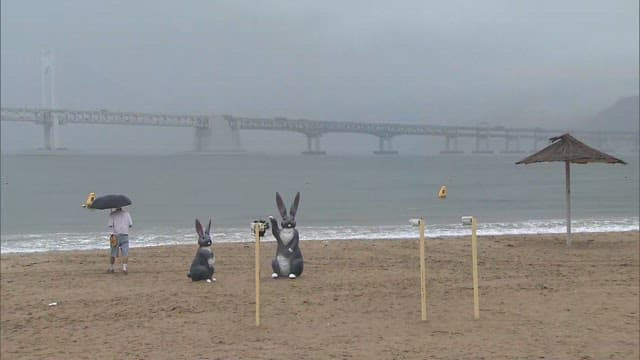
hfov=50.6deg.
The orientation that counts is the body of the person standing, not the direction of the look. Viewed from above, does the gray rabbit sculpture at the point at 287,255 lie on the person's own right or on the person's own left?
on the person's own right

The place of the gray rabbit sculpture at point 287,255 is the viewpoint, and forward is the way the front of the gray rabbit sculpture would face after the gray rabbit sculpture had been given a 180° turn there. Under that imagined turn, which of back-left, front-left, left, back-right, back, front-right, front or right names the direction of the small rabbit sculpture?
left

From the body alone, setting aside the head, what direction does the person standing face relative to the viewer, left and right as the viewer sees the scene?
facing away from the viewer

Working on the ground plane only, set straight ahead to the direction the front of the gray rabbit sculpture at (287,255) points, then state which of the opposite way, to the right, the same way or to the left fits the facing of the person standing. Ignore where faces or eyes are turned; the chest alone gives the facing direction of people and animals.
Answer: the opposite way

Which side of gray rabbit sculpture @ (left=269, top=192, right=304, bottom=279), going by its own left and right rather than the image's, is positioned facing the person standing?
right

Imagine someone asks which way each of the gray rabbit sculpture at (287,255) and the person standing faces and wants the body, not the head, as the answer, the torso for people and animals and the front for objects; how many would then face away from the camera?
1

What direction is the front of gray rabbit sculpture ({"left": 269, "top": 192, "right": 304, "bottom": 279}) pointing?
toward the camera
